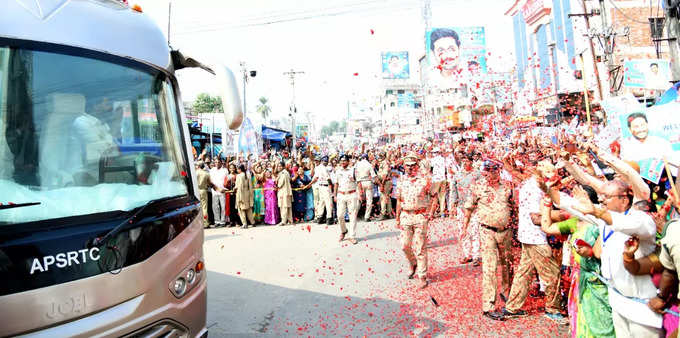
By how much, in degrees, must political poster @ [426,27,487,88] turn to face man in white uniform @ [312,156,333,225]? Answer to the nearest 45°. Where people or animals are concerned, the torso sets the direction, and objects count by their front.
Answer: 0° — it already faces them

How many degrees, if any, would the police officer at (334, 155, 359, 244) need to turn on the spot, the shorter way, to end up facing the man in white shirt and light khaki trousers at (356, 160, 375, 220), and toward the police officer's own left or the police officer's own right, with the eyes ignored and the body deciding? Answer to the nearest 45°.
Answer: approximately 180°

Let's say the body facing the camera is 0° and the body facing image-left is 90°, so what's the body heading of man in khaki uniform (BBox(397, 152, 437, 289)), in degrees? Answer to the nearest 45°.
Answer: approximately 0°

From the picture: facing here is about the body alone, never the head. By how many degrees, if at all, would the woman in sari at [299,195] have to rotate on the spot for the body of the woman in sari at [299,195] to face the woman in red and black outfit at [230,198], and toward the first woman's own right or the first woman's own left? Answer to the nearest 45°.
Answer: approximately 90° to the first woman's own right

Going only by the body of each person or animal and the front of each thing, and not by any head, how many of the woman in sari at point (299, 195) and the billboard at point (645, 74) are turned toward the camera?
2

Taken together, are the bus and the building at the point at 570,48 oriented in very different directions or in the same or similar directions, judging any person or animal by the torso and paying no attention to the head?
very different directions

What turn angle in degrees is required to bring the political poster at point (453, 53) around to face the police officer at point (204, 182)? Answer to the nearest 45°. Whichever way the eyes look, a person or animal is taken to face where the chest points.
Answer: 0° — it already faces them
